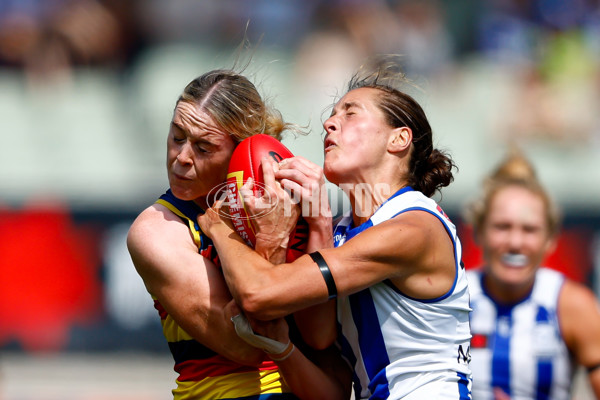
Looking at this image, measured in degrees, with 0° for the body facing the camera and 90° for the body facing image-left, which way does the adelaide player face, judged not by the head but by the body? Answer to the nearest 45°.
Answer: approximately 315°

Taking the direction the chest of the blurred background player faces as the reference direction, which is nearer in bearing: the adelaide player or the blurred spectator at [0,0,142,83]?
the adelaide player

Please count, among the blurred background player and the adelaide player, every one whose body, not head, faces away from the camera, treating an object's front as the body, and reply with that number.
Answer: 0

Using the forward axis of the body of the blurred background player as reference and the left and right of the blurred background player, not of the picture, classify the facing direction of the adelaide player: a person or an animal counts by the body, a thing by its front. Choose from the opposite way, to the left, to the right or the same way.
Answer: to the left

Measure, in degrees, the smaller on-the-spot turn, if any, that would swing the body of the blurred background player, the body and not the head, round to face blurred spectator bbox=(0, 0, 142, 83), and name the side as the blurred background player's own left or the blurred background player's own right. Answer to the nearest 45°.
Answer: approximately 135° to the blurred background player's own right

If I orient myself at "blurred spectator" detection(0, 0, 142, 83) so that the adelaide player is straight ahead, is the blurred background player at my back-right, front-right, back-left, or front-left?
front-left

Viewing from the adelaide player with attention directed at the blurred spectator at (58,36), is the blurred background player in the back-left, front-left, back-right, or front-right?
front-right

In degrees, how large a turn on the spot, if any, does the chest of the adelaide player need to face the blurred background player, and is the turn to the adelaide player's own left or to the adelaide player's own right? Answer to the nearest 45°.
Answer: approximately 90° to the adelaide player's own left

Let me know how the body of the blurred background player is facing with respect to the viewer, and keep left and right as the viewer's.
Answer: facing the viewer

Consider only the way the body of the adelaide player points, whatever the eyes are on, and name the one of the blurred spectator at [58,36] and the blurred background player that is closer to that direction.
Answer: the blurred background player

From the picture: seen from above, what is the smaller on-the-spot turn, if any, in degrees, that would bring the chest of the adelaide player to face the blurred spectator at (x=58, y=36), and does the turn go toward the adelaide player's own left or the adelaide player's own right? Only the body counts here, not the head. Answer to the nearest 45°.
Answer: approximately 135° to the adelaide player's own left
